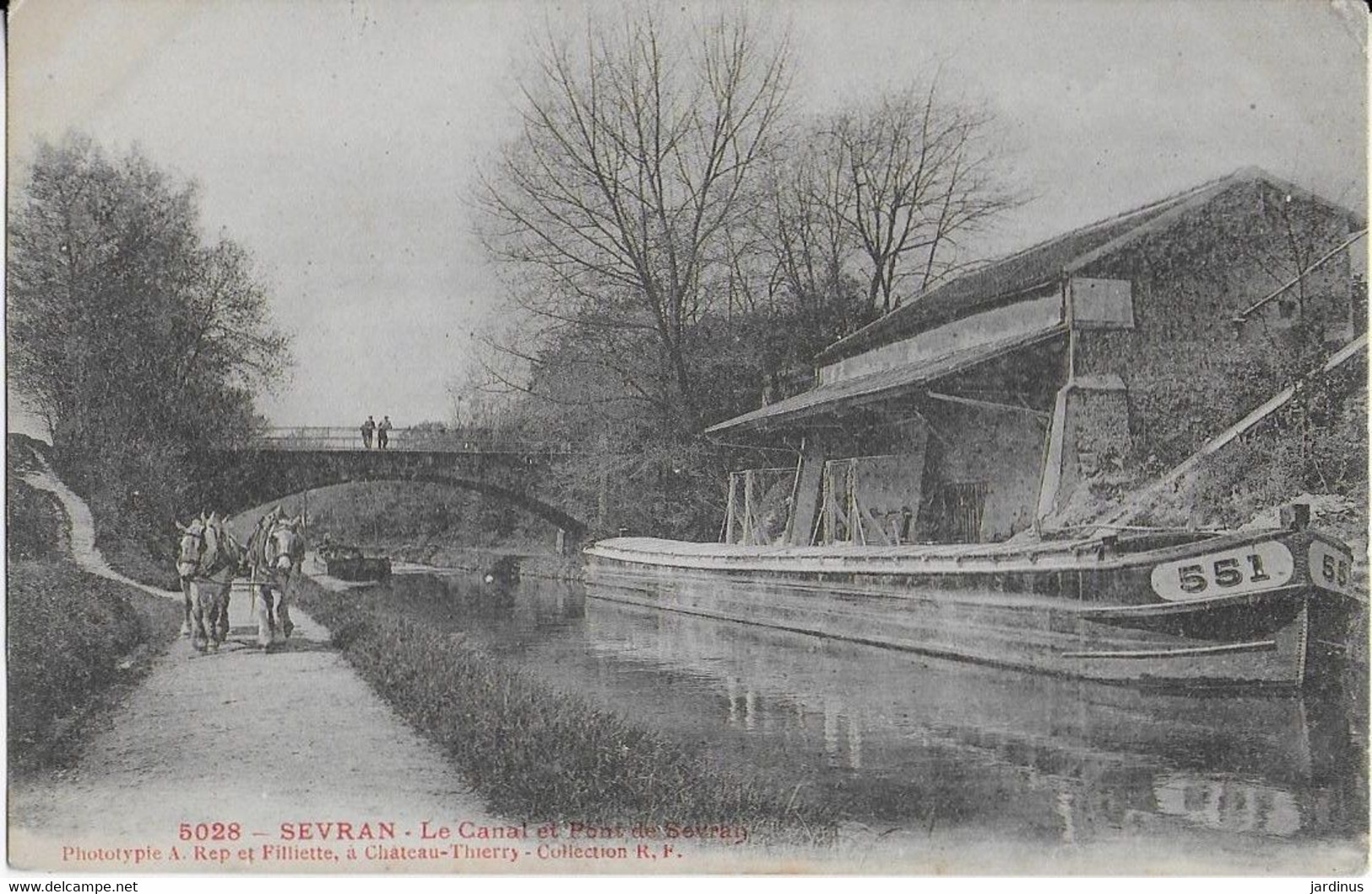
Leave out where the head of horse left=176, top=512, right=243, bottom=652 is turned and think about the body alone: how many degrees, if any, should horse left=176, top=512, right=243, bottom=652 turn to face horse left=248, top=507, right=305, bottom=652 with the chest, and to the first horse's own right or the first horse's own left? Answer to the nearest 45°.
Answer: approximately 135° to the first horse's own left

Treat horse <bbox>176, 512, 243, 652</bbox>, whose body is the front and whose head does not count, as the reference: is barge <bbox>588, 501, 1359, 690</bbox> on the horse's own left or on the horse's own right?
on the horse's own left

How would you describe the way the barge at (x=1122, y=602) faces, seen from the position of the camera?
facing the viewer and to the right of the viewer

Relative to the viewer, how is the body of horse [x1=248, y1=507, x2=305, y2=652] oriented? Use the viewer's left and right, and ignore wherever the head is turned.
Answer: facing the viewer

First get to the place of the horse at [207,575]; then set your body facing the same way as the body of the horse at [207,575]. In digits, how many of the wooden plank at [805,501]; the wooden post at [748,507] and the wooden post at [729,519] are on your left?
3

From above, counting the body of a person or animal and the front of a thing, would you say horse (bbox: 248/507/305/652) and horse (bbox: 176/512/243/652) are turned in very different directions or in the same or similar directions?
same or similar directions

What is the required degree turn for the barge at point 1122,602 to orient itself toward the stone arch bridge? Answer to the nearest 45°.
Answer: approximately 135° to its right

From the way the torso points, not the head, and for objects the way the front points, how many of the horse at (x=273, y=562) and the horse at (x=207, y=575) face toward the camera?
2

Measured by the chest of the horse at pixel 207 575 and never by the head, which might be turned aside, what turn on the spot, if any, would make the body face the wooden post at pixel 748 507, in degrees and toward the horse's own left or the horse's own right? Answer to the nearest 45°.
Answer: approximately 90° to the horse's own left

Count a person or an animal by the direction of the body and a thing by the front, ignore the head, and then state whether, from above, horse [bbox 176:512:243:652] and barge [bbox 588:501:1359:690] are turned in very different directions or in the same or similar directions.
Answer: same or similar directions

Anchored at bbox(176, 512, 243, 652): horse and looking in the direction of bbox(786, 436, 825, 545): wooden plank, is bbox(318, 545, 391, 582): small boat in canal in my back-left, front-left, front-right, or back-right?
front-left

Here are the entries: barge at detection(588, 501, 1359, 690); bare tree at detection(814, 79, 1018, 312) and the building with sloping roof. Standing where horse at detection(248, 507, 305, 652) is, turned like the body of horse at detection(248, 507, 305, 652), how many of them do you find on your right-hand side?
0

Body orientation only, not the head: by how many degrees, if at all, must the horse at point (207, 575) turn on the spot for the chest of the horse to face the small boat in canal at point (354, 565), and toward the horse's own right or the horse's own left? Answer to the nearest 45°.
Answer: approximately 135° to the horse's own left

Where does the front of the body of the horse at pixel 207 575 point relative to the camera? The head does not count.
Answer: toward the camera

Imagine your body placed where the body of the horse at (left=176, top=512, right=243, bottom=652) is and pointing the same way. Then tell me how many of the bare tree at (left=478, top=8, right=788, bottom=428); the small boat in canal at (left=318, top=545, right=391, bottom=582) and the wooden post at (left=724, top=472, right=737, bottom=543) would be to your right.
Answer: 0
